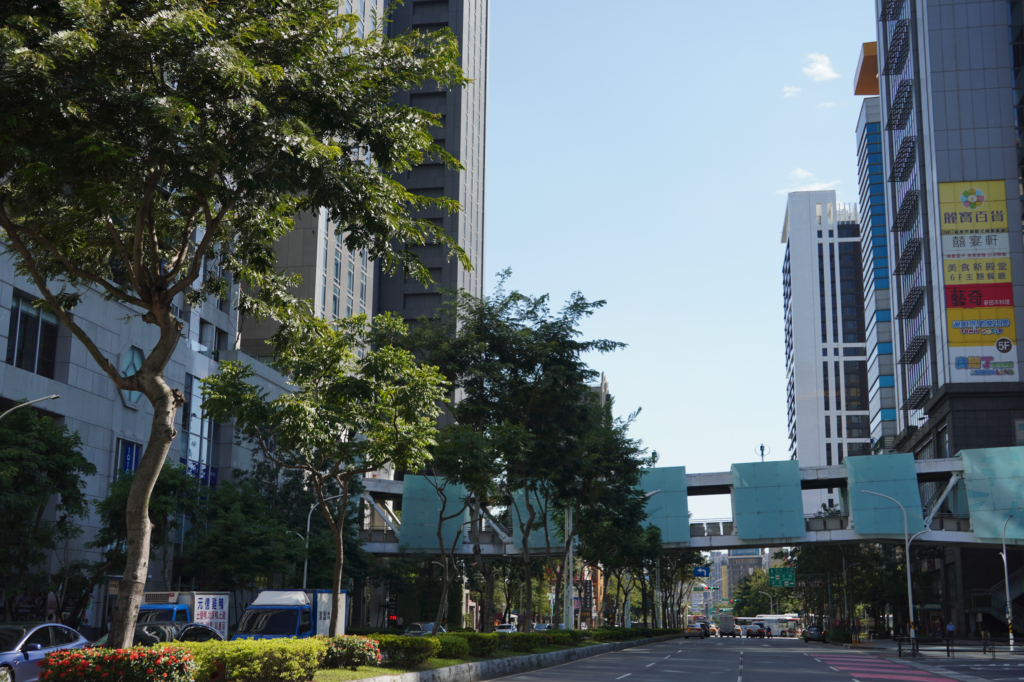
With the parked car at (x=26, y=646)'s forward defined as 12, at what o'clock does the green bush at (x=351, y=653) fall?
The green bush is roughly at 8 o'clock from the parked car.

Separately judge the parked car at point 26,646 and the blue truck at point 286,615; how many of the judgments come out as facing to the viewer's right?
0

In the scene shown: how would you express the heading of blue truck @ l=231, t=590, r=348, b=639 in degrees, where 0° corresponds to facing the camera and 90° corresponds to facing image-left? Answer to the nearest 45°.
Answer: approximately 45°

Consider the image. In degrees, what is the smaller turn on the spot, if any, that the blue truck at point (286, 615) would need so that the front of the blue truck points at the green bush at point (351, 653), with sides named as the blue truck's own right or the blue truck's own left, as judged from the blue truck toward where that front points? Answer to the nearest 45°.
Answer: approximately 45° to the blue truck's own left

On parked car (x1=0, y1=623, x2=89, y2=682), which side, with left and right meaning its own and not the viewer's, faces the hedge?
left
